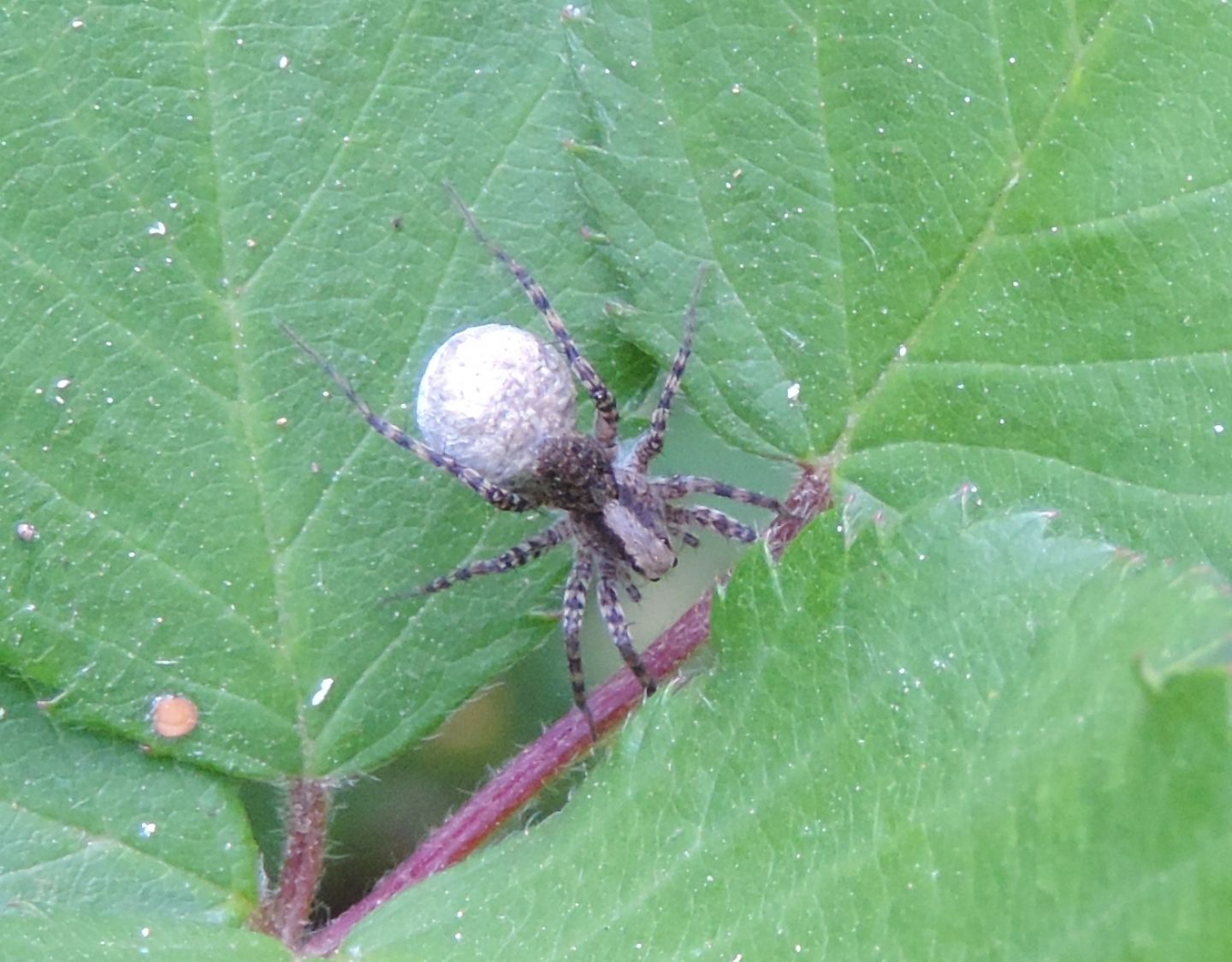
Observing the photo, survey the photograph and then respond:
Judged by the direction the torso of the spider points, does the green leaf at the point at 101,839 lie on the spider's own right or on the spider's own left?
on the spider's own right

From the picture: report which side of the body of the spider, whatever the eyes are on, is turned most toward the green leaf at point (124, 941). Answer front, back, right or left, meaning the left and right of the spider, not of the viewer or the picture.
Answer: right

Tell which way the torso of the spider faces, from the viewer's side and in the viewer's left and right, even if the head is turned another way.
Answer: facing the viewer and to the right of the viewer

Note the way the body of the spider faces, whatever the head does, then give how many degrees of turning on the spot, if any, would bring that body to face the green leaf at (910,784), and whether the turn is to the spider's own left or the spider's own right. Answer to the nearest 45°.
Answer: approximately 45° to the spider's own right
